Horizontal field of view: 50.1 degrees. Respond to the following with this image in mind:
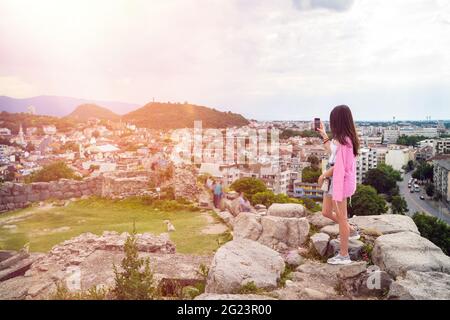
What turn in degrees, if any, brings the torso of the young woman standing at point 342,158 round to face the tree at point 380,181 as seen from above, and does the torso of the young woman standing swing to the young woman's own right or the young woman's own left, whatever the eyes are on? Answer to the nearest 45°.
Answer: approximately 90° to the young woman's own right

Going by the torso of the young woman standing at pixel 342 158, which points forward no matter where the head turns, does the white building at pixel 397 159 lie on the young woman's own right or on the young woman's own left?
on the young woman's own right

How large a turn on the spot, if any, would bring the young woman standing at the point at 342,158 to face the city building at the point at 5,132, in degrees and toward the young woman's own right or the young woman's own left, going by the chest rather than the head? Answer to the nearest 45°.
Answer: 0° — they already face it

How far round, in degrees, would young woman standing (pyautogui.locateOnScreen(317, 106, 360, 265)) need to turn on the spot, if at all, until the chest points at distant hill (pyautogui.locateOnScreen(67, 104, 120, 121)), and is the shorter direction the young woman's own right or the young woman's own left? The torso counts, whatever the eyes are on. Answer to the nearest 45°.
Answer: approximately 45° to the young woman's own right

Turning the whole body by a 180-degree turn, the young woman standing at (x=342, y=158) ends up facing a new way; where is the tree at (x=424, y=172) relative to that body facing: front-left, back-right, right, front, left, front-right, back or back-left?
left

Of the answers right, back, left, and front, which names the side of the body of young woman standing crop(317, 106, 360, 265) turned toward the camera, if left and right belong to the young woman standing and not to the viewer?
left

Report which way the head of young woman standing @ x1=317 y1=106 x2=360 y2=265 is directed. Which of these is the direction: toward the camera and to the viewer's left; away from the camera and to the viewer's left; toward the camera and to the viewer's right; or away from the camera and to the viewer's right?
away from the camera and to the viewer's left
